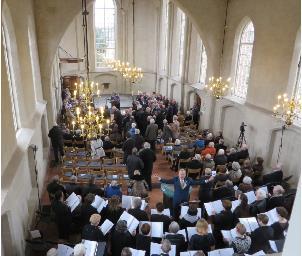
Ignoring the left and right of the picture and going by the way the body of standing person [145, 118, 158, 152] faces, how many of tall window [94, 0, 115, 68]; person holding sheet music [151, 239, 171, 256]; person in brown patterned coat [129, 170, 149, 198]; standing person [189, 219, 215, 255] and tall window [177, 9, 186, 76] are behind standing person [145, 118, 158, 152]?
3

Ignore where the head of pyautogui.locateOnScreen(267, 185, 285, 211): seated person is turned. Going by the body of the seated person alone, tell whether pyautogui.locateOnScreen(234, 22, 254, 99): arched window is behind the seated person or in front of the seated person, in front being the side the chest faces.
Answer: in front

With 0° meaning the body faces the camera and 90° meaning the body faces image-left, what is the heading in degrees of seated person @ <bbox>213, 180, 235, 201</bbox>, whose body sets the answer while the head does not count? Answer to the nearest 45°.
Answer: approximately 135°

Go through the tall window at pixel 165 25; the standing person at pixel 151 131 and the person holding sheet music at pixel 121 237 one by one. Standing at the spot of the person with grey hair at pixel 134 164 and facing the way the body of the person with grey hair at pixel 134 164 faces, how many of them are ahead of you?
2

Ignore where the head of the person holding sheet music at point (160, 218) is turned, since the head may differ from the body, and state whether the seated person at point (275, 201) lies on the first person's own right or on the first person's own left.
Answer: on the first person's own right

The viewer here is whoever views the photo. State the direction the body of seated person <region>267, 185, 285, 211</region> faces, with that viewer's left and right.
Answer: facing away from the viewer and to the left of the viewer

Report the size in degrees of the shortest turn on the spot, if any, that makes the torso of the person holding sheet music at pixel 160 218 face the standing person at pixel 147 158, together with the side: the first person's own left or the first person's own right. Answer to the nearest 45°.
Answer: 0° — they already face them

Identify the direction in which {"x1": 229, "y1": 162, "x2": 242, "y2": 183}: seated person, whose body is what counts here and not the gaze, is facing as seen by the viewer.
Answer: away from the camera

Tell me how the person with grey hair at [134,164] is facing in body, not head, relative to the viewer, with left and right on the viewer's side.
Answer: facing away from the viewer

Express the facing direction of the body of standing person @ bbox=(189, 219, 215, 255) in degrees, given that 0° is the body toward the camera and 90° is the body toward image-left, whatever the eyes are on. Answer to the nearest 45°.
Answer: approximately 180°

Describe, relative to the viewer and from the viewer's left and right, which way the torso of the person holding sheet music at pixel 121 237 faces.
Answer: facing away from the viewer and to the right of the viewer

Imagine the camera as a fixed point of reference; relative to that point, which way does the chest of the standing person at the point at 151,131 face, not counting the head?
away from the camera

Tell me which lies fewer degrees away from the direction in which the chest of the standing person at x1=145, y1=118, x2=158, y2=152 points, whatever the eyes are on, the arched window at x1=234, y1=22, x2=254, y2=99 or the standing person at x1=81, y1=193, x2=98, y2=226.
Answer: the arched window

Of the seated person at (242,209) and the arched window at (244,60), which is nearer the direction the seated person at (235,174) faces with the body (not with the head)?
the arched window
